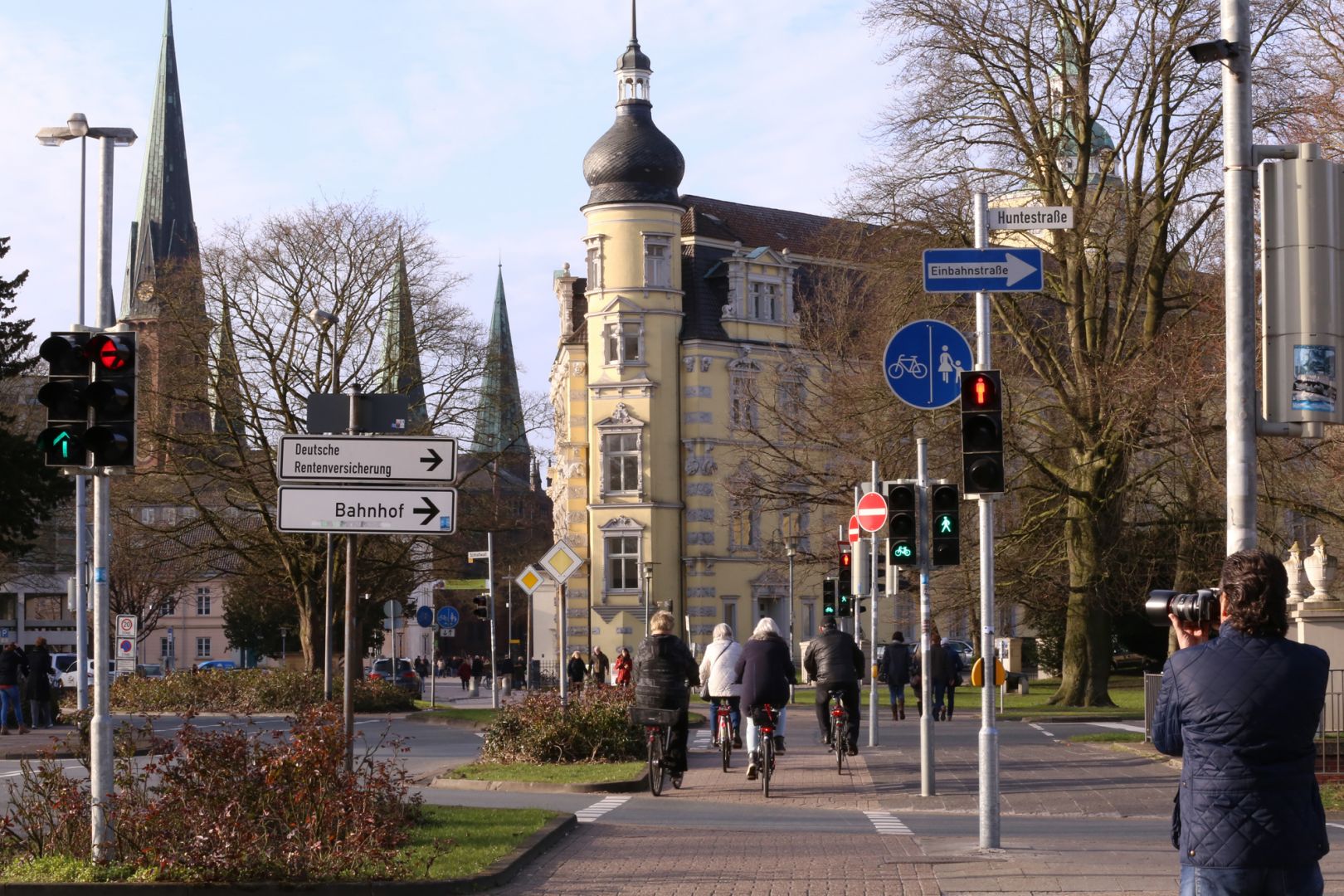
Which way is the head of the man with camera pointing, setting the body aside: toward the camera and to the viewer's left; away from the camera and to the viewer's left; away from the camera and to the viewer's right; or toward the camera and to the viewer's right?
away from the camera and to the viewer's left

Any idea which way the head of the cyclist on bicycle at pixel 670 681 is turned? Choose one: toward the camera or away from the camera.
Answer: away from the camera

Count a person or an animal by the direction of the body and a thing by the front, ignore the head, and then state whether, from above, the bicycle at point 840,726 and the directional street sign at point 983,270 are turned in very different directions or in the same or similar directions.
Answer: very different directions

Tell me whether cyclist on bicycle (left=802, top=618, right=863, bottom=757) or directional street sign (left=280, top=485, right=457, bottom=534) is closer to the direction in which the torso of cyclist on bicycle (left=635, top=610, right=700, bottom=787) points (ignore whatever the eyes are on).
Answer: the cyclist on bicycle

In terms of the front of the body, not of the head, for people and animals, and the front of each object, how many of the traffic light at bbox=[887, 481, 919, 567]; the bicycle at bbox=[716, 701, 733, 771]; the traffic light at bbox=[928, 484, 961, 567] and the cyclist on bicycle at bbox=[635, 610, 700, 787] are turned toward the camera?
2

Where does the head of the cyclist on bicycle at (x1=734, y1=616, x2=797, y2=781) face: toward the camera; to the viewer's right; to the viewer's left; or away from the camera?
away from the camera

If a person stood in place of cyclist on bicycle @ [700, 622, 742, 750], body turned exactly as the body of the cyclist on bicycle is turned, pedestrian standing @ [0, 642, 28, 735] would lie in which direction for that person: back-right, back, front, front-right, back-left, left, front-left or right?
front-left

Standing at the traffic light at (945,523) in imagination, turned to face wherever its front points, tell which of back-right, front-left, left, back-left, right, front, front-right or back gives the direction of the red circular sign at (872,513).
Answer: back

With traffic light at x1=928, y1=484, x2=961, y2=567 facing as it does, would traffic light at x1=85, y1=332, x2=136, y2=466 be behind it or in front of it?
in front

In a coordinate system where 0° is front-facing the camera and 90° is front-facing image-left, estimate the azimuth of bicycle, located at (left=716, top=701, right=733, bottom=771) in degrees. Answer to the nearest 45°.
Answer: approximately 180°

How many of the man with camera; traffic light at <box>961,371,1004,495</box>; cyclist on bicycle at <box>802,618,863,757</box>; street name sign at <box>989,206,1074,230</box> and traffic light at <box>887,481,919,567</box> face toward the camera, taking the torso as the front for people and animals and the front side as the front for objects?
3

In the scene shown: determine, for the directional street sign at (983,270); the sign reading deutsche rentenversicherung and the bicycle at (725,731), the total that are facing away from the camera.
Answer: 1

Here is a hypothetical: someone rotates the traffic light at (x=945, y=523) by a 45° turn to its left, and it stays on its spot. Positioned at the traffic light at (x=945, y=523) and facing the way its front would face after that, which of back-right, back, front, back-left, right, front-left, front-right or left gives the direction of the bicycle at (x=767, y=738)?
back

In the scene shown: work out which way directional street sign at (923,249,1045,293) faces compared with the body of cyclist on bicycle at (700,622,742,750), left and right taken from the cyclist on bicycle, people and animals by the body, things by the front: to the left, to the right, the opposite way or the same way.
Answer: the opposite way

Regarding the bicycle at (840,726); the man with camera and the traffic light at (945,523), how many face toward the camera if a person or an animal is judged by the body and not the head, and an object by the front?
1
